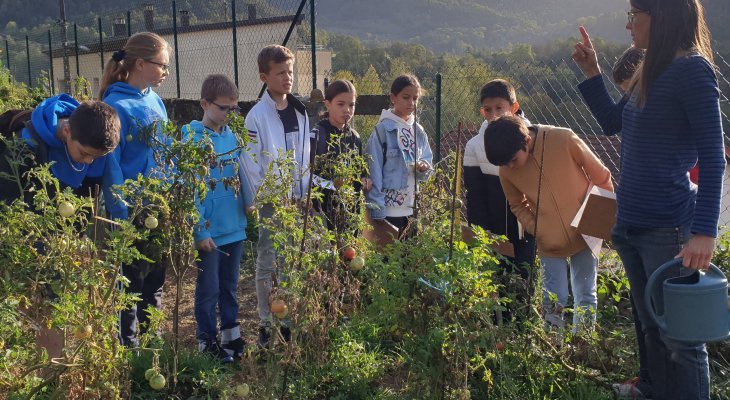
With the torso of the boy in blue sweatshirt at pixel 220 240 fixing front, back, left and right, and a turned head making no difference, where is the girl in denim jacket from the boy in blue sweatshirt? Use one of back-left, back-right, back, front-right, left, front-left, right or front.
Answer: left

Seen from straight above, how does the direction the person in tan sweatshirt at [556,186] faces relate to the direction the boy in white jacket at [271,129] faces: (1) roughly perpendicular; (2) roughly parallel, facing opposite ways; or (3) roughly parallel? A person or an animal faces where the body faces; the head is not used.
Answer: roughly perpendicular

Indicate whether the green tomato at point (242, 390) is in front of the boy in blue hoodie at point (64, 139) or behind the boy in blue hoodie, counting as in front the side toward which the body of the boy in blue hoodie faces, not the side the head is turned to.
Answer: in front

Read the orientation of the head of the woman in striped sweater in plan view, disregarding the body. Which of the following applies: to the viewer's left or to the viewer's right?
to the viewer's left

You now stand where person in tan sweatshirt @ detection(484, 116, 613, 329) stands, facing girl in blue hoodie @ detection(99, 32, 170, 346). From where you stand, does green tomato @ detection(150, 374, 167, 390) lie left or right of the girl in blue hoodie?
left

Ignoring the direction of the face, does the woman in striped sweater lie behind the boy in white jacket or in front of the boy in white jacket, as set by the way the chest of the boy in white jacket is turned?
in front

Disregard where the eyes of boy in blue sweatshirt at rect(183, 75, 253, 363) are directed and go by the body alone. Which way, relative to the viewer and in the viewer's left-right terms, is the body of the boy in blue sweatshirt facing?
facing the viewer and to the right of the viewer

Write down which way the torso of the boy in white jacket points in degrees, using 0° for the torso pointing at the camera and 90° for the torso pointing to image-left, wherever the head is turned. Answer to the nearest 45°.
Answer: approximately 315°

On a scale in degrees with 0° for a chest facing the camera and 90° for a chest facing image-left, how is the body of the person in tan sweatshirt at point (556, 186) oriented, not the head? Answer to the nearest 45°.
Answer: approximately 45°
